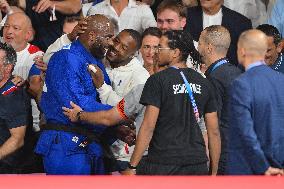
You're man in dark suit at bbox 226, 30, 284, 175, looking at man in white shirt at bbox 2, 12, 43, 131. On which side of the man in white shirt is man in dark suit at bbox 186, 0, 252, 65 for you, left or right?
right

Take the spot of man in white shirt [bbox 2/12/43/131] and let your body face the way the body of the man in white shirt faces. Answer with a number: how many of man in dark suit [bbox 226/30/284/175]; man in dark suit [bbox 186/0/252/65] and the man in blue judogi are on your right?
0

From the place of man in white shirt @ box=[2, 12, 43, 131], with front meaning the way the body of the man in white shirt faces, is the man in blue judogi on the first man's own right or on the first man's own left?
on the first man's own left

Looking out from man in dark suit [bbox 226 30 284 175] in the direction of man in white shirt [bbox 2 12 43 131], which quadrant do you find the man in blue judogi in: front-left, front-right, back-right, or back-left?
front-left

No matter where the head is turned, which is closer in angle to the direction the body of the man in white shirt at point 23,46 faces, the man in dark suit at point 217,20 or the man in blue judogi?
the man in blue judogi

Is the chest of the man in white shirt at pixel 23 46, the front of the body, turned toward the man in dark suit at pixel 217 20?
no
